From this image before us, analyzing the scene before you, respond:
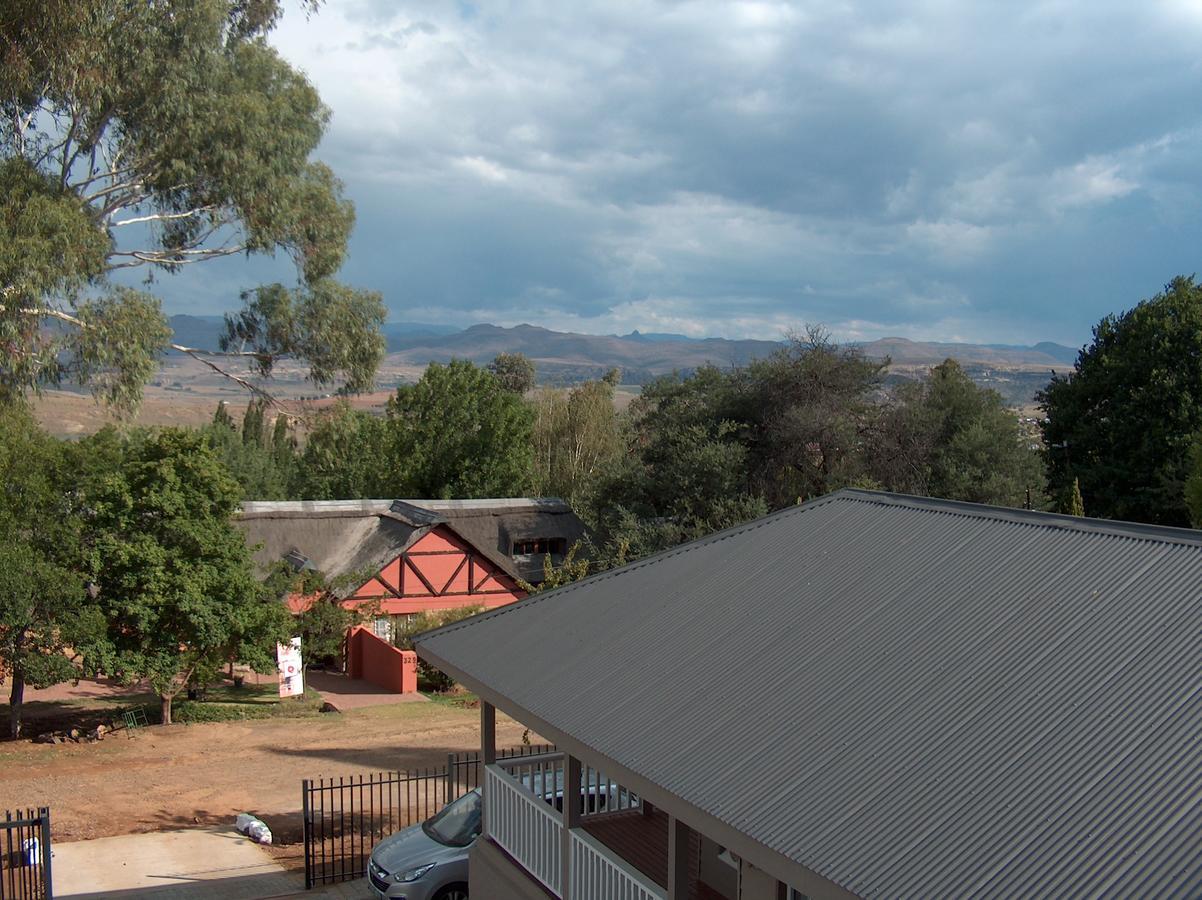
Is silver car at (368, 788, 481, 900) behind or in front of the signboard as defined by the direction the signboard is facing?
in front

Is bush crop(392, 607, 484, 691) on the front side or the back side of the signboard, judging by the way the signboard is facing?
on the back side

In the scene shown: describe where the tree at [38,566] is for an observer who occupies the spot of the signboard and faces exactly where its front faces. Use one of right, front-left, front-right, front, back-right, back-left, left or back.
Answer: front-right

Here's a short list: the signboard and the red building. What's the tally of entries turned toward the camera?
2

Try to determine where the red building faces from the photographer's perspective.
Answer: facing the viewer

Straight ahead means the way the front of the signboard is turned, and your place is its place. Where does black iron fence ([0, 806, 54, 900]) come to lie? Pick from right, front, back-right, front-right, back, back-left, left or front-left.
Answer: front

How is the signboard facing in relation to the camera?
toward the camera

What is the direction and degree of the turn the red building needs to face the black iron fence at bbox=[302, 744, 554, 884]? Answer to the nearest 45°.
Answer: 0° — it already faces it

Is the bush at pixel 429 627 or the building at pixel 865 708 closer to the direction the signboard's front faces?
the building

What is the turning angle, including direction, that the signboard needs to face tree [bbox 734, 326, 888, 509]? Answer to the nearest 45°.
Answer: approximately 135° to its left

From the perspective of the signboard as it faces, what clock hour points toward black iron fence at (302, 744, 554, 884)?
The black iron fence is roughly at 12 o'clock from the signboard.

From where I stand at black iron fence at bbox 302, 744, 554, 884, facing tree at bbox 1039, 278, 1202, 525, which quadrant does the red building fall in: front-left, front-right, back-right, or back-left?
front-left

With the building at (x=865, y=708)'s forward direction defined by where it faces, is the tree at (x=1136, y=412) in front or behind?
behind

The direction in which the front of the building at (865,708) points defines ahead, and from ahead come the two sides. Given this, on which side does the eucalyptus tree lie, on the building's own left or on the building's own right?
on the building's own right

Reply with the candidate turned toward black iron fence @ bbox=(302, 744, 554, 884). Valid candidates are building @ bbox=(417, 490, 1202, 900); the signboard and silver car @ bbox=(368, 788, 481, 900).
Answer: the signboard

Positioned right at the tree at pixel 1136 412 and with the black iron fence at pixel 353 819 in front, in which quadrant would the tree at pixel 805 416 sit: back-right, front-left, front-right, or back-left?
front-right

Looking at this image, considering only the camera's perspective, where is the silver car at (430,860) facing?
facing the viewer and to the left of the viewer

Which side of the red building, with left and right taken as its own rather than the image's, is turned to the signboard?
front
